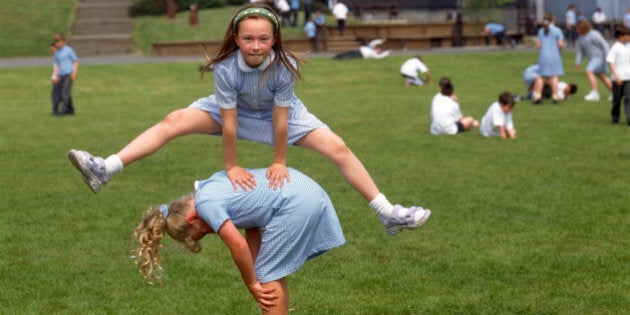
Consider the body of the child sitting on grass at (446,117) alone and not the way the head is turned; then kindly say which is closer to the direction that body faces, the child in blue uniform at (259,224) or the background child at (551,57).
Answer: the background child

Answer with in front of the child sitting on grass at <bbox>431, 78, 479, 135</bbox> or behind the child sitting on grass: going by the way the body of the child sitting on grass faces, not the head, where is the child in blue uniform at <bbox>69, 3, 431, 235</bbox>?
behind

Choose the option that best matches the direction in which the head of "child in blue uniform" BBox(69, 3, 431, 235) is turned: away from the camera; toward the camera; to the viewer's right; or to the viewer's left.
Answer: toward the camera

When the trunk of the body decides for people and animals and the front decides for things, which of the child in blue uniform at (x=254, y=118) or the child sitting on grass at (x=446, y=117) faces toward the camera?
the child in blue uniform

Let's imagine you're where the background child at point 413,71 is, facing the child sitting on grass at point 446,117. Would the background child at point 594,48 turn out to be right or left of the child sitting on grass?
left

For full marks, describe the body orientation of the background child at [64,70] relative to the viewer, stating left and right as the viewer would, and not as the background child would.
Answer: facing the viewer and to the left of the viewer

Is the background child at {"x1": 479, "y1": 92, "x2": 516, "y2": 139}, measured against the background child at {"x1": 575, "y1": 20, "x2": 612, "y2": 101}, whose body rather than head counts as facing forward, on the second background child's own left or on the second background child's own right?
on the second background child's own left

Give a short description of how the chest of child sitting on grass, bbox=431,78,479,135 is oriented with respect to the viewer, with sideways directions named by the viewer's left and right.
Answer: facing away from the viewer and to the right of the viewer

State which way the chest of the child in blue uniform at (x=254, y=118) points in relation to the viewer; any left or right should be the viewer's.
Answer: facing the viewer

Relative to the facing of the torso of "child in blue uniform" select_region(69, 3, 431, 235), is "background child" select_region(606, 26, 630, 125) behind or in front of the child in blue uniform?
behind
